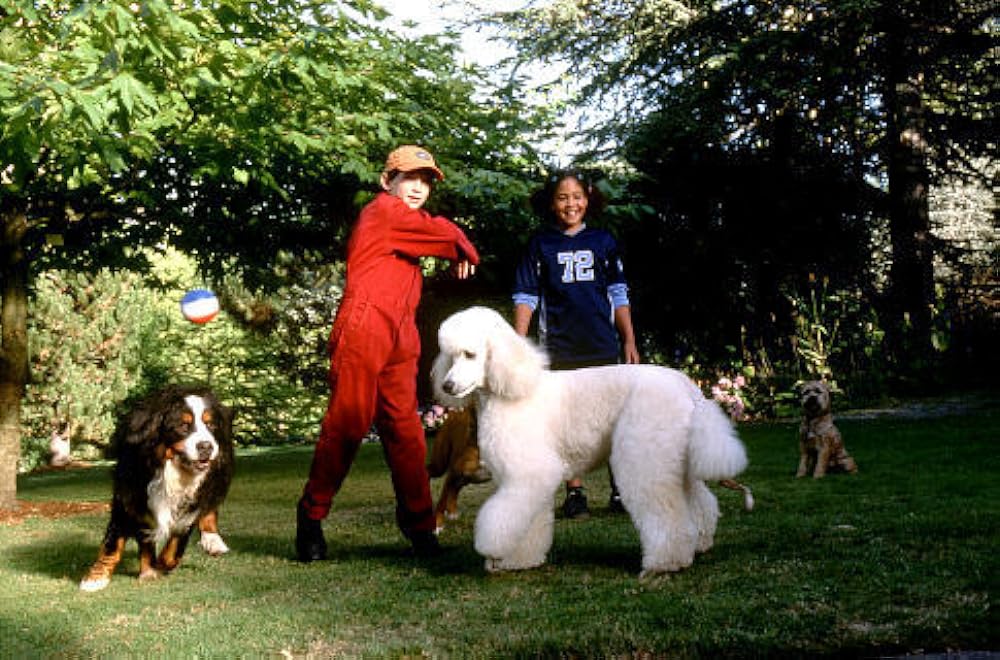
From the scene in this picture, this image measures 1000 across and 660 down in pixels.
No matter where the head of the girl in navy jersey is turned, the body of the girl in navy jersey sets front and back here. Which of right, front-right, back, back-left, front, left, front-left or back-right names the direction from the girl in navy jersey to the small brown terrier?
back-left

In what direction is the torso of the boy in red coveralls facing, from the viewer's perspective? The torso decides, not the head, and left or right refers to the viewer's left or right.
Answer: facing the viewer and to the right of the viewer

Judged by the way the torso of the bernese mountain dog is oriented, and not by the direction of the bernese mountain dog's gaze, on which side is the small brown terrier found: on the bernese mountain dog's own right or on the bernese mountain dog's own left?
on the bernese mountain dog's own left

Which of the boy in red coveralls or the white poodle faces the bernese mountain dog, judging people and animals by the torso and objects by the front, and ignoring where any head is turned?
the white poodle

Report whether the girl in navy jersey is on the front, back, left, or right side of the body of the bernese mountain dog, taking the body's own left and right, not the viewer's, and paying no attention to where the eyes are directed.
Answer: left

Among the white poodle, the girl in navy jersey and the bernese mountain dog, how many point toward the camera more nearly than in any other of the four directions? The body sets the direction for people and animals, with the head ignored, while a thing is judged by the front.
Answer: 2

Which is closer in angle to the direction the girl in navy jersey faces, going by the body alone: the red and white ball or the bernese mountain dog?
the bernese mountain dog

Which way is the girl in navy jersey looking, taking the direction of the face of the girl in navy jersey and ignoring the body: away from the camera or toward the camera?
toward the camera

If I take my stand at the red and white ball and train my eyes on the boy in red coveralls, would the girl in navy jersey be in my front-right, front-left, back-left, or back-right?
front-left

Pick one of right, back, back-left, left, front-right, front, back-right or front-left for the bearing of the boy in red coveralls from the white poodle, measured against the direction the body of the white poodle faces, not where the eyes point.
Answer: front-right

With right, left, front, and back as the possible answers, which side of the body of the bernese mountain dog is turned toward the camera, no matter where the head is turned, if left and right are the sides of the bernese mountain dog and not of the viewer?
front

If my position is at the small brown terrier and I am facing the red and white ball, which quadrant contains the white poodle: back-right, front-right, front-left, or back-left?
front-left

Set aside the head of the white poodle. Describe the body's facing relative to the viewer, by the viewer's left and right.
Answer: facing to the left of the viewer

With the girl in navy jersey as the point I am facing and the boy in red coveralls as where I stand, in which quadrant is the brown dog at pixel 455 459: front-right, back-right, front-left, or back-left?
front-left
